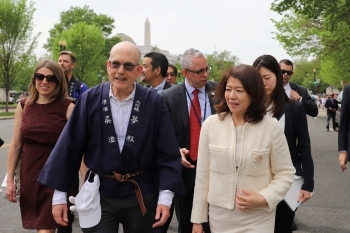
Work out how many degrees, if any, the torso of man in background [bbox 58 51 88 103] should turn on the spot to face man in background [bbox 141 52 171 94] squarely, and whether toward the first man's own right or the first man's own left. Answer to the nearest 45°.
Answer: approximately 90° to the first man's own left

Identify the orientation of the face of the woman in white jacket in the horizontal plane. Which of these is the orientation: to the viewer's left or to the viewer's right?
to the viewer's left

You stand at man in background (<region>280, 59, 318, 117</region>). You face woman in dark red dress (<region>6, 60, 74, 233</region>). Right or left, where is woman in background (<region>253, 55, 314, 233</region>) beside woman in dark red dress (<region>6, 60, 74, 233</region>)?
left

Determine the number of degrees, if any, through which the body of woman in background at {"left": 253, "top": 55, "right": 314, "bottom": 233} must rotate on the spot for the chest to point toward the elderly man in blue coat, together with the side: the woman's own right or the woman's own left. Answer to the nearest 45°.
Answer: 0° — they already face them

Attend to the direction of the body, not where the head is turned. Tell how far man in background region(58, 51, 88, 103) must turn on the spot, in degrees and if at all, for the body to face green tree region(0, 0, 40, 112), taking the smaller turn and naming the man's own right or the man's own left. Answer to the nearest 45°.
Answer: approximately 135° to the man's own right

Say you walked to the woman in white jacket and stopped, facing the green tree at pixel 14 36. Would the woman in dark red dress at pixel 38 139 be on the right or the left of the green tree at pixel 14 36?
left

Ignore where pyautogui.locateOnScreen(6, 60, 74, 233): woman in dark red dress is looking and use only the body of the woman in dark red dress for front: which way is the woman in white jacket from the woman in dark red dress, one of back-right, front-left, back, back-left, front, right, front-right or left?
front-left

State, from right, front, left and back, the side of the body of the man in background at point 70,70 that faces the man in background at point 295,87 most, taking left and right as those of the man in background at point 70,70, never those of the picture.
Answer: left

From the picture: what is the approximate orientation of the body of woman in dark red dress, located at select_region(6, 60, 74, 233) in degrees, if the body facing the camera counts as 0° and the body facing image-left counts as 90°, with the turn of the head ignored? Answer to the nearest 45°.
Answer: approximately 0°
